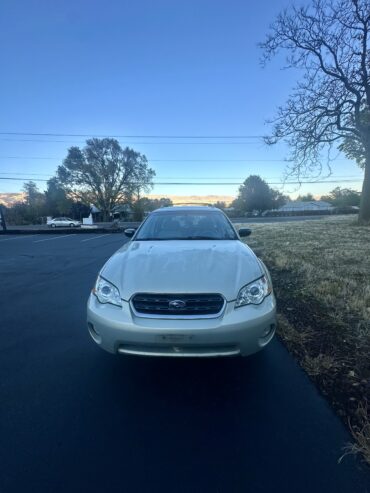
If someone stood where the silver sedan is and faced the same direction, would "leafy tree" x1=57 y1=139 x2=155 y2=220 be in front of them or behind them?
behind

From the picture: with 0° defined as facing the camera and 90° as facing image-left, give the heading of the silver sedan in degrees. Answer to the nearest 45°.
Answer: approximately 0°
